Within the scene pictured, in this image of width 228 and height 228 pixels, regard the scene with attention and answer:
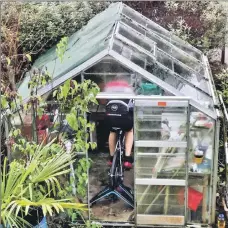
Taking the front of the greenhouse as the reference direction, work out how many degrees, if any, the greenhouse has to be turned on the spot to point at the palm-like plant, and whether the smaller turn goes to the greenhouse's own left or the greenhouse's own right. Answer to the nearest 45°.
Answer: approximately 45° to the greenhouse's own right

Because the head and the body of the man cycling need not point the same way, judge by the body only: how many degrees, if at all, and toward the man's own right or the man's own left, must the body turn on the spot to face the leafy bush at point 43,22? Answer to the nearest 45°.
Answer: approximately 45° to the man's own left

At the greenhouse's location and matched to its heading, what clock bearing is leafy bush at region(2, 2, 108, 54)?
The leafy bush is roughly at 5 o'clock from the greenhouse.

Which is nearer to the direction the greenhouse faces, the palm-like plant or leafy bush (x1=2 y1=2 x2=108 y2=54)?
the palm-like plant

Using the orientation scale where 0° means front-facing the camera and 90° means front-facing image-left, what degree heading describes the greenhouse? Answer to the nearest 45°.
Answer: approximately 0°

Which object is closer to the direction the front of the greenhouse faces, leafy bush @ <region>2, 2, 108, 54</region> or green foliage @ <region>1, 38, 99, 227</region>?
the green foliage

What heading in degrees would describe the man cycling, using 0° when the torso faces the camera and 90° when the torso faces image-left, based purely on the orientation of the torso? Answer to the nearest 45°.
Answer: approximately 180°
